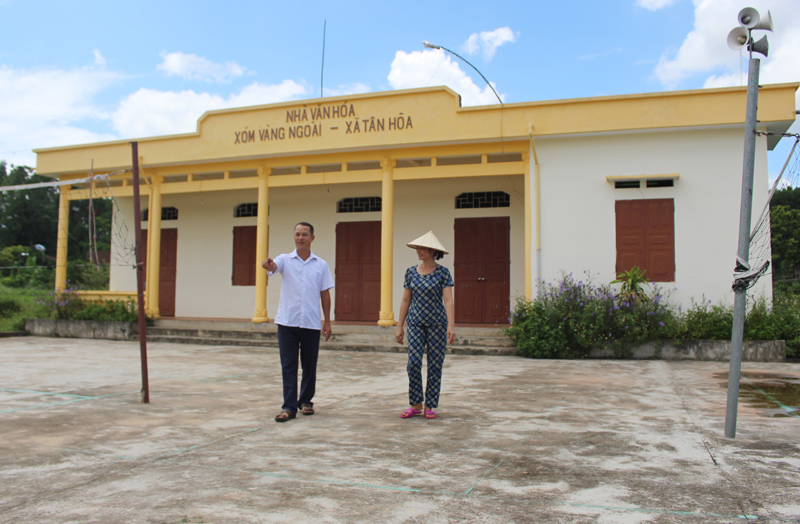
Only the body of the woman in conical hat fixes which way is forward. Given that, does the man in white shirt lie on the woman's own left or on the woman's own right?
on the woman's own right

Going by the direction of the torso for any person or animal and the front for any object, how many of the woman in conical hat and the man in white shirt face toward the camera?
2

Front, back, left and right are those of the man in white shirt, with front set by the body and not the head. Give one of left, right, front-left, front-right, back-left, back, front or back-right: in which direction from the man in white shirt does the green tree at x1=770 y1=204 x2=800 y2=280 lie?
back-left

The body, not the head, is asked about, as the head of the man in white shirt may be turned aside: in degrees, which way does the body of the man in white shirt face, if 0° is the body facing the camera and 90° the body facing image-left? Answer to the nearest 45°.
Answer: approximately 0°

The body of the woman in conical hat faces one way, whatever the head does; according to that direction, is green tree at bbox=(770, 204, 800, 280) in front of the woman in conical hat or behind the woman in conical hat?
behind

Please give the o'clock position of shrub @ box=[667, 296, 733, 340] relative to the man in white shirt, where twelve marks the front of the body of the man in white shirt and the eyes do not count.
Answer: The shrub is roughly at 8 o'clock from the man in white shirt.

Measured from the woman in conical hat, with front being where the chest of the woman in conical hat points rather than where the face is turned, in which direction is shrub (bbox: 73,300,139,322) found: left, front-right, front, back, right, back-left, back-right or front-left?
back-right

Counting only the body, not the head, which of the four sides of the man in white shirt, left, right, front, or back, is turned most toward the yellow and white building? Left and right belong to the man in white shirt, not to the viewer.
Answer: back

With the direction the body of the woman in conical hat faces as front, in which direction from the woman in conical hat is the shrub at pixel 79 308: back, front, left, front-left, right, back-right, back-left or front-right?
back-right

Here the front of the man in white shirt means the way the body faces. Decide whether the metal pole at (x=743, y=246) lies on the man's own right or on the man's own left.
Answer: on the man's own left

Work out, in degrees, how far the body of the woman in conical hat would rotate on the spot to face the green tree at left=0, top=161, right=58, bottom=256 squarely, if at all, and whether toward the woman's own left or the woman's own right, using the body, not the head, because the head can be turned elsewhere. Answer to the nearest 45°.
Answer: approximately 135° to the woman's own right
